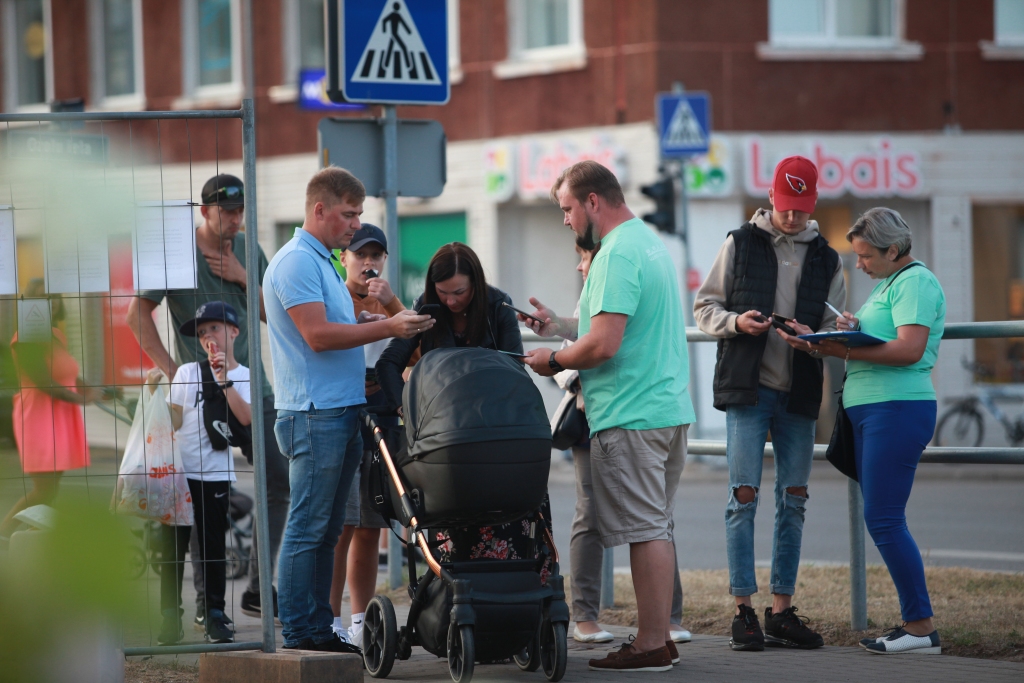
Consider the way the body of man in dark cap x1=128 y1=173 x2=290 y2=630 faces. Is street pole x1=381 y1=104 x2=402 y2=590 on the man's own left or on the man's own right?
on the man's own left

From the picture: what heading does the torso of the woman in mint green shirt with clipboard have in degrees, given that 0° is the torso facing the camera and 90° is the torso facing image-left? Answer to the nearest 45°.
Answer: approximately 90°

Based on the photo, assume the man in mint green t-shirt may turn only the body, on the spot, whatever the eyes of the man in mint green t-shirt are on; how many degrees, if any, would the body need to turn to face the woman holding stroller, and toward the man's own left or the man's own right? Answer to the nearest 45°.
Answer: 0° — they already face them

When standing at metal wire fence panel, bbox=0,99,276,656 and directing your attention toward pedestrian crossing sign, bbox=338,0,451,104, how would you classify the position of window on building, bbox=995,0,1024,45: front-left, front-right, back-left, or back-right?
front-right

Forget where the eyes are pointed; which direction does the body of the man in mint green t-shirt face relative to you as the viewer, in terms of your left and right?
facing to the left of the viewer

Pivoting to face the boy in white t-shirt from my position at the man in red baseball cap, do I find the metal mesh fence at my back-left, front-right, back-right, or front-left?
front-left

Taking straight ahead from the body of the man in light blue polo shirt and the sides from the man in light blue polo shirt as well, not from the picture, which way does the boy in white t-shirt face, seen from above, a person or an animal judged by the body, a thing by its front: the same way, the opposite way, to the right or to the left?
to the right

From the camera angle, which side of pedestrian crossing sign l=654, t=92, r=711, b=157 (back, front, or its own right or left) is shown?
front

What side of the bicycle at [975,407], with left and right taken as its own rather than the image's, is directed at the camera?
left

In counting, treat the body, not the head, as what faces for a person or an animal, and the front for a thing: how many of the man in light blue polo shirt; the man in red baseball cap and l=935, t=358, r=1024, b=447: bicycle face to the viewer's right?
1

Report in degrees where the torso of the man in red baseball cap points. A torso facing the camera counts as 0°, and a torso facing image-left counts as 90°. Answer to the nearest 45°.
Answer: approximately 0°

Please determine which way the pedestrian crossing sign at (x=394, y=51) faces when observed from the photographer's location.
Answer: facing the viewer

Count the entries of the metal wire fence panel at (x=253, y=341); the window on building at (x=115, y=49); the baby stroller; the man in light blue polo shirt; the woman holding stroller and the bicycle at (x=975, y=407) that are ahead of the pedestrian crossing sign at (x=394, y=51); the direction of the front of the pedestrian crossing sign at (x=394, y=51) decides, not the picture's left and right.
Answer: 4

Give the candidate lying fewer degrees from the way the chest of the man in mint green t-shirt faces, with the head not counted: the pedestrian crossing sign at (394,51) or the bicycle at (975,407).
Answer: the pedestrian crossing sign
